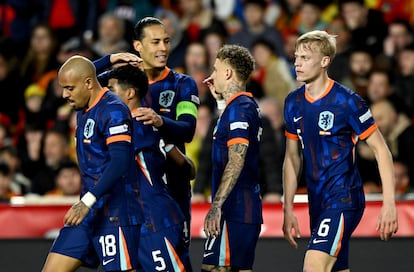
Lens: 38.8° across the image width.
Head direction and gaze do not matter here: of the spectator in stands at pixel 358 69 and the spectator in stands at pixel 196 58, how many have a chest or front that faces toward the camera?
2

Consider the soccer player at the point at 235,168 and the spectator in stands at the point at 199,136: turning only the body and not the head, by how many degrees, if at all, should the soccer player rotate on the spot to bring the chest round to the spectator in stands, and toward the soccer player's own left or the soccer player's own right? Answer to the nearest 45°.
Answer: approximately 90° to the soccer player's own right

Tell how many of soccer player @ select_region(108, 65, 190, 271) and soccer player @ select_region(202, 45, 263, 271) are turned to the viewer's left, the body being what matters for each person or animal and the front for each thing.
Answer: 2

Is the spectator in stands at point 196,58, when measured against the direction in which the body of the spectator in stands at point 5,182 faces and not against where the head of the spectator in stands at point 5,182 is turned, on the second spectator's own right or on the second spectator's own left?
on the second spectator's own left

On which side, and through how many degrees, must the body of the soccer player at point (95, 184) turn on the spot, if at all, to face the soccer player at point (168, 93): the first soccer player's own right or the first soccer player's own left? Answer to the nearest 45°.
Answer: approximately 180°

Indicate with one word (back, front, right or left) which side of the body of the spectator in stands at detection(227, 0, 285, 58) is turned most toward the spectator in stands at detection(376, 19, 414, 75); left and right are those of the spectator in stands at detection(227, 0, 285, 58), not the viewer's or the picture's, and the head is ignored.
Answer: left

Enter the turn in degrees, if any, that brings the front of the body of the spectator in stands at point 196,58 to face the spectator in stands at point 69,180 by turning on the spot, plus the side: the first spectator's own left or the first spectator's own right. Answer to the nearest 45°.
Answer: approximately 45° to the first spectator's own right

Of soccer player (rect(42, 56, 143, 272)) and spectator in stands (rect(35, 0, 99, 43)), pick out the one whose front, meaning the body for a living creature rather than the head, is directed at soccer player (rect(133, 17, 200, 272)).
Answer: the spectator in stands

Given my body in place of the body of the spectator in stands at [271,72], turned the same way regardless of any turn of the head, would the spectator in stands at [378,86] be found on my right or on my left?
on my left
